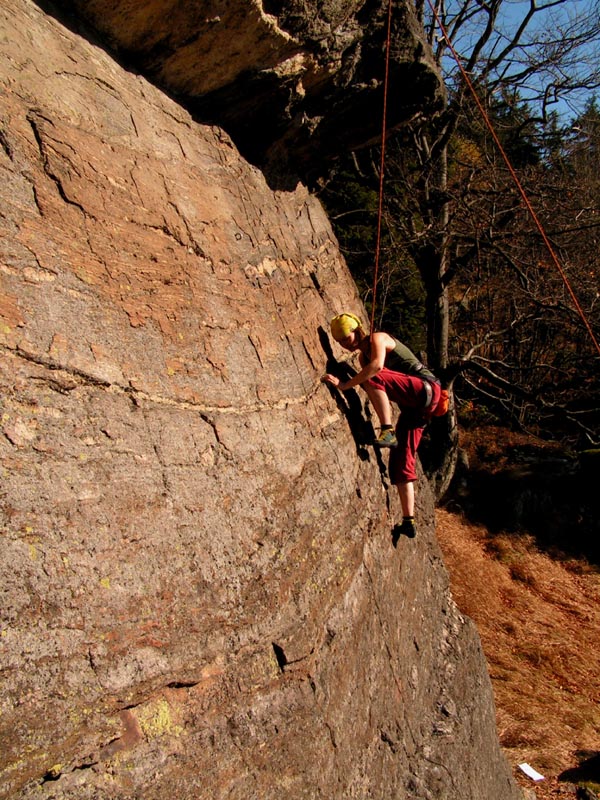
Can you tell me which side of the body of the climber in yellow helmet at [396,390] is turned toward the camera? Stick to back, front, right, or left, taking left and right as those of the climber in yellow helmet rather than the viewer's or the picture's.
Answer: left

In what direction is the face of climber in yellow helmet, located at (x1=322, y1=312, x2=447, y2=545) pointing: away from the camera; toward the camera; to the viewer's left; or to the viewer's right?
to the viewer's left
